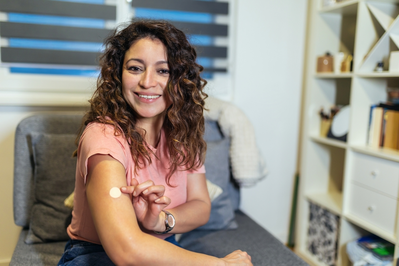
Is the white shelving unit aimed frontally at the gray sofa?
yes

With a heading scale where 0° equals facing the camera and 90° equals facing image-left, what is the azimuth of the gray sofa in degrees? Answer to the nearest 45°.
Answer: approximately 0°

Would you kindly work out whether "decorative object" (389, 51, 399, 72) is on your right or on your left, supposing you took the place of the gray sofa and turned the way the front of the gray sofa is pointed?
on your left

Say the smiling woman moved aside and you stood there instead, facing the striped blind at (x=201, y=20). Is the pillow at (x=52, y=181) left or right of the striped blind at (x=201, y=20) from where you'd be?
left

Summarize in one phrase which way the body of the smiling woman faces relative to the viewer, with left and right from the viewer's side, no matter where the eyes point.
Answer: facing the viewer and to the right of the viewer

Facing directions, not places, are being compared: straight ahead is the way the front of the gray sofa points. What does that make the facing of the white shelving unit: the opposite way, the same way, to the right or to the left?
to the right

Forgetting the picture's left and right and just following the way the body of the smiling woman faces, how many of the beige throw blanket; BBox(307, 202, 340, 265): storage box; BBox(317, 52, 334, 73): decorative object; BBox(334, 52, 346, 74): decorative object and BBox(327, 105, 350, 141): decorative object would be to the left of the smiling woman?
5

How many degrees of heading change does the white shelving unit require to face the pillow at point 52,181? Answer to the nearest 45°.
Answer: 0° — it already faces it

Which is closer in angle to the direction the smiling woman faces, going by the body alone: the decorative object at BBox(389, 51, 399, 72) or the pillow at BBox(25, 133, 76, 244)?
the decorative object

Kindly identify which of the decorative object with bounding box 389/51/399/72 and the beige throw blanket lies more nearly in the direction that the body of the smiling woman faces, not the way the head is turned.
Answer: the decorative object

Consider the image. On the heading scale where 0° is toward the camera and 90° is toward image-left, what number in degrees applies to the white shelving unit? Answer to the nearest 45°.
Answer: approximately 45°

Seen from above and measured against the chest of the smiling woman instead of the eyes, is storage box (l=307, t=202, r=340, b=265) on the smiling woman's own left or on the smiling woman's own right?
on the smiling woman's own left

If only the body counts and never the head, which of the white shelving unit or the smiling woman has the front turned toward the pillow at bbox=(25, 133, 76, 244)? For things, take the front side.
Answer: the white shelving unit
